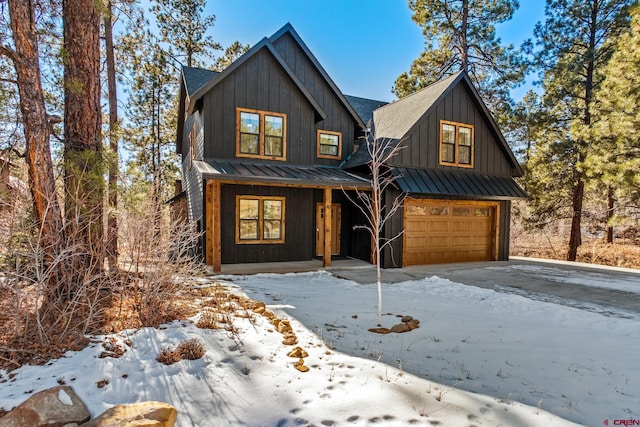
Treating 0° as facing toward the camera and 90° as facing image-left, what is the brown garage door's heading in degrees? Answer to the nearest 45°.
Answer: approximately 315°

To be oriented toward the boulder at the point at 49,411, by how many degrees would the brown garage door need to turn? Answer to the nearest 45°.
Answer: approximately 45° to its right

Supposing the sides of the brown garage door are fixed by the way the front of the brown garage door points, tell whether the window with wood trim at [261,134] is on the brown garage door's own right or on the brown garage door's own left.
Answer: on the brown garage door's own right

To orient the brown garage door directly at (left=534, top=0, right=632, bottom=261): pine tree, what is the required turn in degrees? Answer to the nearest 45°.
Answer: approximately 90° to its left

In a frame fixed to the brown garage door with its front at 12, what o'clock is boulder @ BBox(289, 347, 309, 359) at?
The boulder is roughly at 2 o'clock from the brown garage door.

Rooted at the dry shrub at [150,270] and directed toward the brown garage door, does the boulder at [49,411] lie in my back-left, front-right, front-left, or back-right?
back-right

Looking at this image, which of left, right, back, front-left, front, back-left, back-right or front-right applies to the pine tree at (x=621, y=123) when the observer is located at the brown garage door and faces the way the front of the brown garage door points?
front-left
